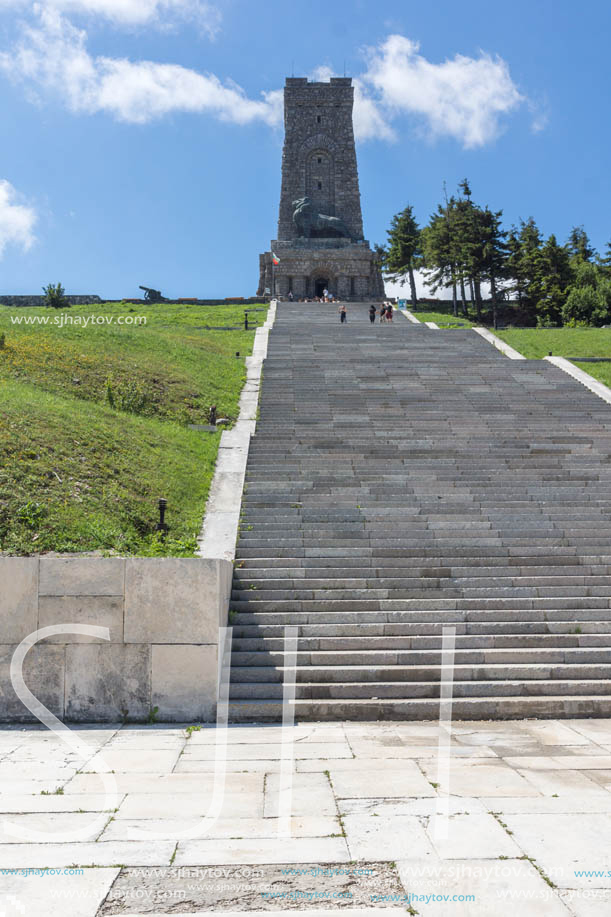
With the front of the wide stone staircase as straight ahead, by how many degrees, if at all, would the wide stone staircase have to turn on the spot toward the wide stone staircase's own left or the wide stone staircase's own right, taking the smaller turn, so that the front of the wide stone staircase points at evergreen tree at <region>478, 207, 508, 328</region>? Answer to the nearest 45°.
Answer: approximately 180°

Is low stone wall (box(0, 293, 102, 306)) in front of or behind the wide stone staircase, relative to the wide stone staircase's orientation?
behind

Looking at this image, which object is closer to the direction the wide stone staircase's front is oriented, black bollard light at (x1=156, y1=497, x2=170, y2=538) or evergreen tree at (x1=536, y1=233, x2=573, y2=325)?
the black bollard light

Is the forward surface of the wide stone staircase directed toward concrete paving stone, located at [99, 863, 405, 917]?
yes

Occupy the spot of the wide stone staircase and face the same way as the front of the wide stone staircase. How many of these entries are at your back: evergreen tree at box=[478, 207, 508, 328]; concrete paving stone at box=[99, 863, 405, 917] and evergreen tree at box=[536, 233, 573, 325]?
2

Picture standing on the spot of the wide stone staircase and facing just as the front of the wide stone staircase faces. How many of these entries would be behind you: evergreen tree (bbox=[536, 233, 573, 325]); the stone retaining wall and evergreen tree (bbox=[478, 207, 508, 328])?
2

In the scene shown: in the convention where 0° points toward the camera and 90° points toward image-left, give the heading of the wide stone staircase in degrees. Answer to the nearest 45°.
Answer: approximately 0°

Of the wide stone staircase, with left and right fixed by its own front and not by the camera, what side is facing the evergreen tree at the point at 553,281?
back

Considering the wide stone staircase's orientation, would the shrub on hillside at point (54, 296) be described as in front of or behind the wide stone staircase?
behind

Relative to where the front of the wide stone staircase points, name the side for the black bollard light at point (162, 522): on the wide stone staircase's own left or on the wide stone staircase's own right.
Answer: on the wide stone staircase's own right
